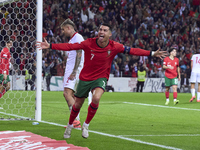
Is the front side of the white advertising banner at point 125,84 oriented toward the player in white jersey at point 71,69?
yes

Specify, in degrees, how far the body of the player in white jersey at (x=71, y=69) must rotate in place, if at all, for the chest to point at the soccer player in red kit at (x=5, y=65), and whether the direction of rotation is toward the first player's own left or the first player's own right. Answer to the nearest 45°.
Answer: approximately 45° to the first player's own right

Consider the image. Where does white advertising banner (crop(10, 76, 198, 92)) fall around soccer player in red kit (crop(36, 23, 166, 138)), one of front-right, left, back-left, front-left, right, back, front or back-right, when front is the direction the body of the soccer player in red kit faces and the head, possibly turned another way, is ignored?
back

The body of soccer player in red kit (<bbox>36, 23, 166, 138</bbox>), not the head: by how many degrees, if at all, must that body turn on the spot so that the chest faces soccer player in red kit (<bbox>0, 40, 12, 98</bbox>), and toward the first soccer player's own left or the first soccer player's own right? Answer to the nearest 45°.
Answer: approximately 135° to the first soccer player's own right

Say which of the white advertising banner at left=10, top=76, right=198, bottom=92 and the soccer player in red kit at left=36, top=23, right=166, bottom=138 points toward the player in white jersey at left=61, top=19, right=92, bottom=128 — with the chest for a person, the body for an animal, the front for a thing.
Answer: the white advertising banner

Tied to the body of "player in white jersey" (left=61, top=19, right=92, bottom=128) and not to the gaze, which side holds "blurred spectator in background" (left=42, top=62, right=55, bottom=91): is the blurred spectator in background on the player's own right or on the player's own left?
on the player's own right
